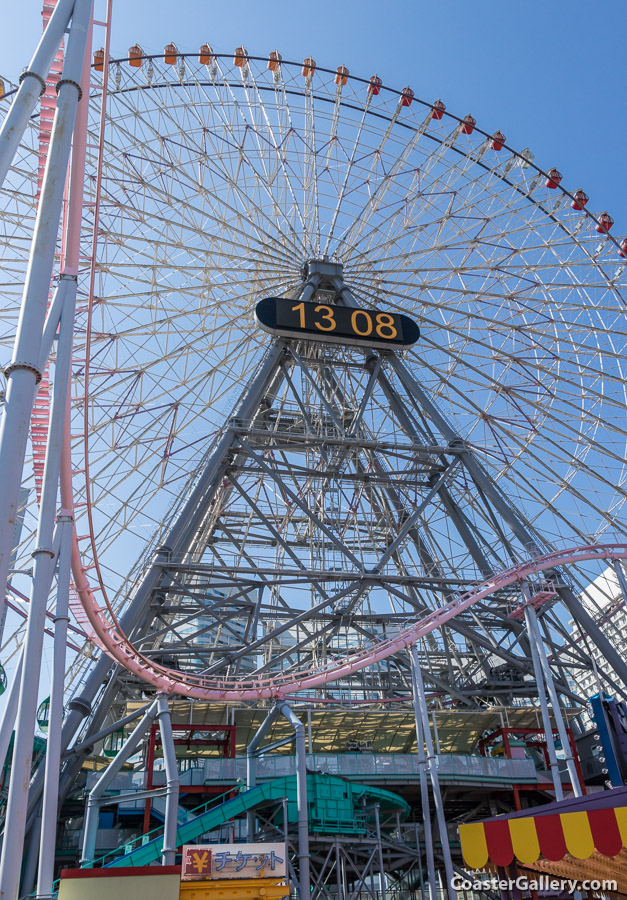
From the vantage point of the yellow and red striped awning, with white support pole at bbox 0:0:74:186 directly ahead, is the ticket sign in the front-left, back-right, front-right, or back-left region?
front-right

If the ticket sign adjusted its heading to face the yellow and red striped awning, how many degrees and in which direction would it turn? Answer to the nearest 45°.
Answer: approximately 45° to its left

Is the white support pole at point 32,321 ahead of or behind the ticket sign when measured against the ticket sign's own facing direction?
ahead

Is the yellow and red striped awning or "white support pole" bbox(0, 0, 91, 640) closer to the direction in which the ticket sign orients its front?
the white support pole

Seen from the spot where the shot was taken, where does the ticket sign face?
facing the viewer

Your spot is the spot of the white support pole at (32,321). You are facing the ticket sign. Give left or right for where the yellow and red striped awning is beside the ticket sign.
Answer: right

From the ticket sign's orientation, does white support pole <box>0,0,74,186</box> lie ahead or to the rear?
ahead
